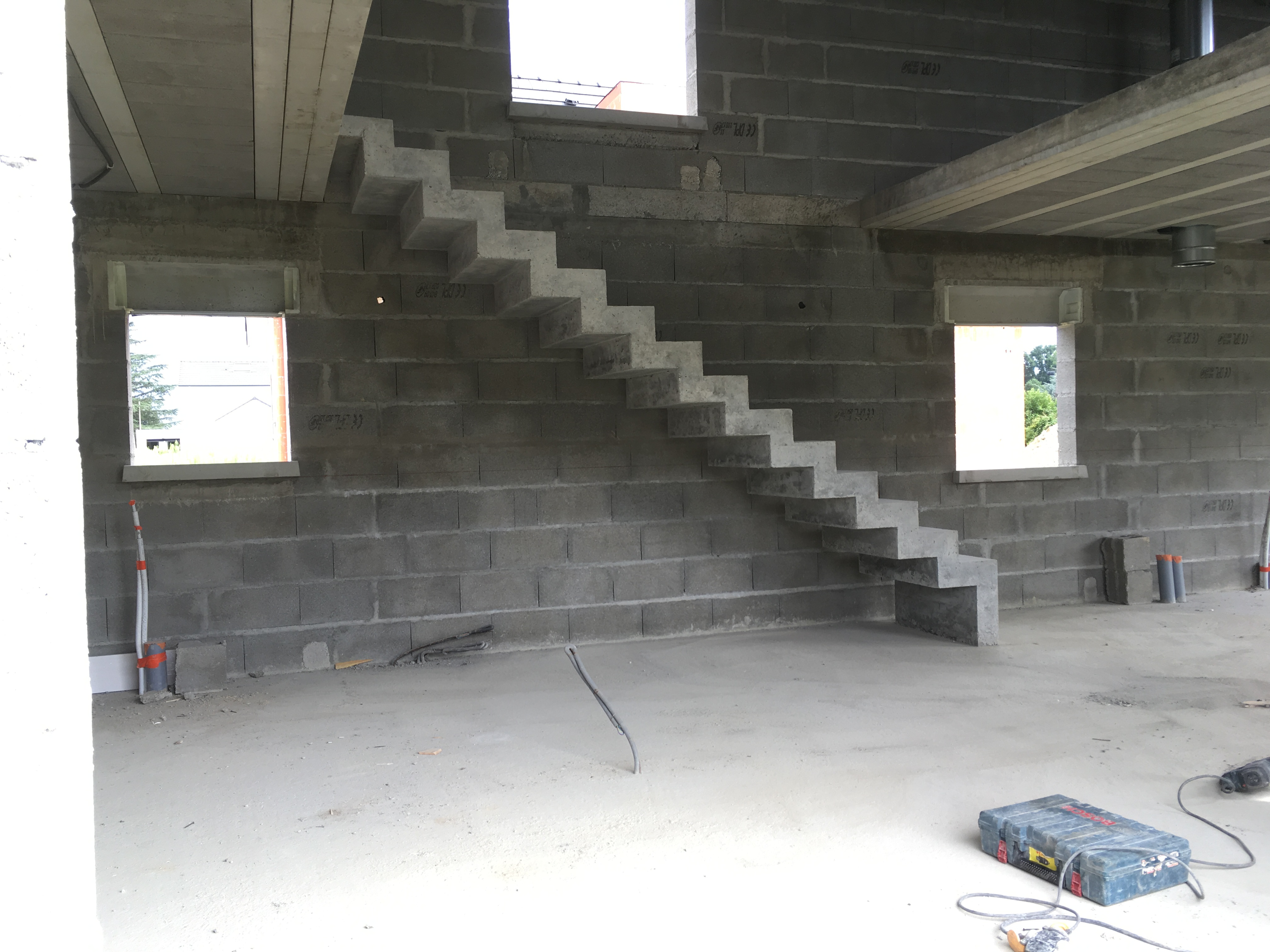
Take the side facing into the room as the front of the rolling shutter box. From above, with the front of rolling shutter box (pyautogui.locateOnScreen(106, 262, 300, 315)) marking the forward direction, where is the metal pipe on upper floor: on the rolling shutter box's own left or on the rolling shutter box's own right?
on the rolling shutter box's own left

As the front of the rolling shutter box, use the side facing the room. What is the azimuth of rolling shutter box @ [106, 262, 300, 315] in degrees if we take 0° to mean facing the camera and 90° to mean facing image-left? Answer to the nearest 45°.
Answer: approximately 0°

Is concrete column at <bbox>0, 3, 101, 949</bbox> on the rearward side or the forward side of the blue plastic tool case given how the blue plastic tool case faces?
on the forward side

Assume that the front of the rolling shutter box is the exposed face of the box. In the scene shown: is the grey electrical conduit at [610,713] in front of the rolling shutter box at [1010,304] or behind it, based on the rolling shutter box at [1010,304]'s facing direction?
in front

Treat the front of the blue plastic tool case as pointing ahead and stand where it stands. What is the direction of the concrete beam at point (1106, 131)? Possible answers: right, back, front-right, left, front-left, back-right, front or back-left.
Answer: back-right

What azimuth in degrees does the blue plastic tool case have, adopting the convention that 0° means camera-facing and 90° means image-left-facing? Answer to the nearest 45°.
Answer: approximately 45°

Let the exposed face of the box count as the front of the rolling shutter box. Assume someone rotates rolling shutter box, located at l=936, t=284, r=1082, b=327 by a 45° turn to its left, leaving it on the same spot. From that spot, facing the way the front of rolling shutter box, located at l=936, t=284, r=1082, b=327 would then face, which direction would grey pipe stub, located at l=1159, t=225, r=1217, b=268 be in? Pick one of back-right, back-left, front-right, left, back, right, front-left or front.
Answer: front-left

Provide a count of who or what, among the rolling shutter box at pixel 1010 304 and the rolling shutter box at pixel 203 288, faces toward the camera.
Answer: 2
